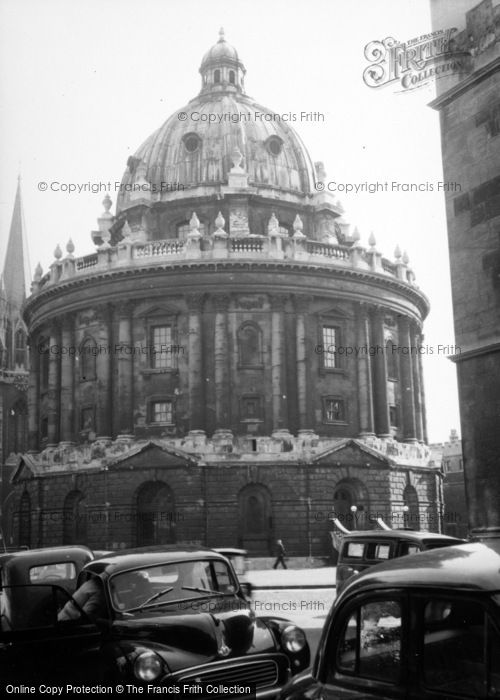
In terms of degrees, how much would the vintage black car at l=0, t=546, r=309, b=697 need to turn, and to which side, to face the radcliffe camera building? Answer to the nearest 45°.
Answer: approximately 135° to its left

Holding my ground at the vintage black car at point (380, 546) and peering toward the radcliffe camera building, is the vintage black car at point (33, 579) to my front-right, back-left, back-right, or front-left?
back-left

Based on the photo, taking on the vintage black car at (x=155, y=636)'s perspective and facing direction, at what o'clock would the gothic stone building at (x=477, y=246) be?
The gothic stone building is roughly at 9 o'clock from the vintage black car.

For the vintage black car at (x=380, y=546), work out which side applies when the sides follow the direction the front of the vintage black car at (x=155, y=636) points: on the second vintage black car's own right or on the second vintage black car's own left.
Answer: on the second vintage black car's own left

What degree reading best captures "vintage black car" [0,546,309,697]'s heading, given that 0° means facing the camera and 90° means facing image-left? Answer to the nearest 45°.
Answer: approximately 315°

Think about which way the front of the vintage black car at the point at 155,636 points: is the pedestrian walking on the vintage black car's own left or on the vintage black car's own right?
on the vintage black car's own left

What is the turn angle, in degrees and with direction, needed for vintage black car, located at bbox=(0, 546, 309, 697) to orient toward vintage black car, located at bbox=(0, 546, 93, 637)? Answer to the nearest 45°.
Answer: approximately 180°
